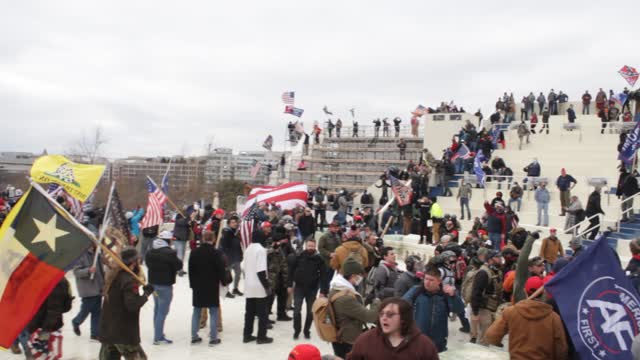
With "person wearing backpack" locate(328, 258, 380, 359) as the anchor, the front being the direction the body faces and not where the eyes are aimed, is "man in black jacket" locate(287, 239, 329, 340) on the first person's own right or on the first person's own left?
on the first person's own left

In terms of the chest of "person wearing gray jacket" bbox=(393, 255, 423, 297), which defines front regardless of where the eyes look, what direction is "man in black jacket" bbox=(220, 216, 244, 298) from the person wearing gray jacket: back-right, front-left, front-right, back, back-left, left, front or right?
back-left
